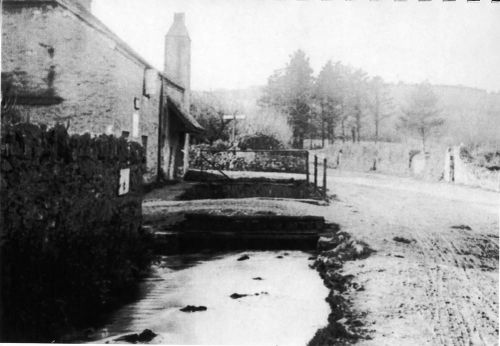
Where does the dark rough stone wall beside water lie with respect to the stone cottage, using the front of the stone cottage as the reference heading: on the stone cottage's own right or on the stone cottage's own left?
on the stone cottage's own right

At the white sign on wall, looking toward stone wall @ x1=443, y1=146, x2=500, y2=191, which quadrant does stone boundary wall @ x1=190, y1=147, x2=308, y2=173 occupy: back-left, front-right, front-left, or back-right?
front-left

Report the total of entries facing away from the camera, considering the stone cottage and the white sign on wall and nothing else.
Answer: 0

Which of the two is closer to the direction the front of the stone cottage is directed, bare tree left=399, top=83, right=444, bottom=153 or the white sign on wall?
the bare tree

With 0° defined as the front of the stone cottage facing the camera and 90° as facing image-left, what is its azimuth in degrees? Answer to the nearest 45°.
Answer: approximately 270°

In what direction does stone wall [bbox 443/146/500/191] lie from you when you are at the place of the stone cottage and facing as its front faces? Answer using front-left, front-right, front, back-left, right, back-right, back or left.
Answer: front

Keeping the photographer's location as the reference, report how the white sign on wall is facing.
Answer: facing the viewer and to the right of the viewer

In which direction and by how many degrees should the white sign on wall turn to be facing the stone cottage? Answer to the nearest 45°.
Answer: approximately 135° to its left

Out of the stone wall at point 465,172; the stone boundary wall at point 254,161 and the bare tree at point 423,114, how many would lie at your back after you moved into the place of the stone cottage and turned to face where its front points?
0
